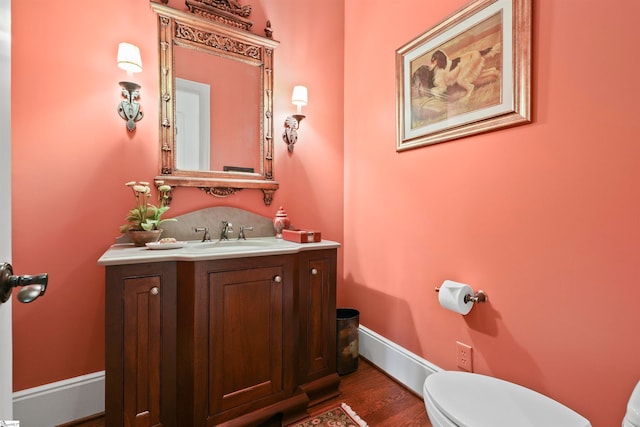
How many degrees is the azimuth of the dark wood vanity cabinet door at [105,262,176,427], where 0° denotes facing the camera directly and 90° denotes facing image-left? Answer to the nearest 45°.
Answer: approximately 0°

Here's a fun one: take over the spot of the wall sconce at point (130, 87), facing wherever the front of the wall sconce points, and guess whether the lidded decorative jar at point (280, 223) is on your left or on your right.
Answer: on your left

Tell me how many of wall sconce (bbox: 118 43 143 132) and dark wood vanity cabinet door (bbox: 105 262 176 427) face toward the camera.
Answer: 2

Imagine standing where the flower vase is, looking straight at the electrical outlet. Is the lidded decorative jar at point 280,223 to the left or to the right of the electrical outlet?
left

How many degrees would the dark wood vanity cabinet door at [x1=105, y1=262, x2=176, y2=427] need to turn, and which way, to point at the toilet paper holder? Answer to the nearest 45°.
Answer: approximately 45° to its left

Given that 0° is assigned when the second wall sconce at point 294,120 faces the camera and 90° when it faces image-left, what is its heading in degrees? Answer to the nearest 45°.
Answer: approximately 315°

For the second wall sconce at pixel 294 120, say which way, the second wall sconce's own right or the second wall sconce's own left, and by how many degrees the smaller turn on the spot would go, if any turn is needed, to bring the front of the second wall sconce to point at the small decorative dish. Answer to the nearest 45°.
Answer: approximately 90° to the second wall sconce's own right

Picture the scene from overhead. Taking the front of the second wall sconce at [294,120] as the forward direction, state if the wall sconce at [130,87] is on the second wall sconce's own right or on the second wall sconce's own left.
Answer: on the second wall sconce's own right
